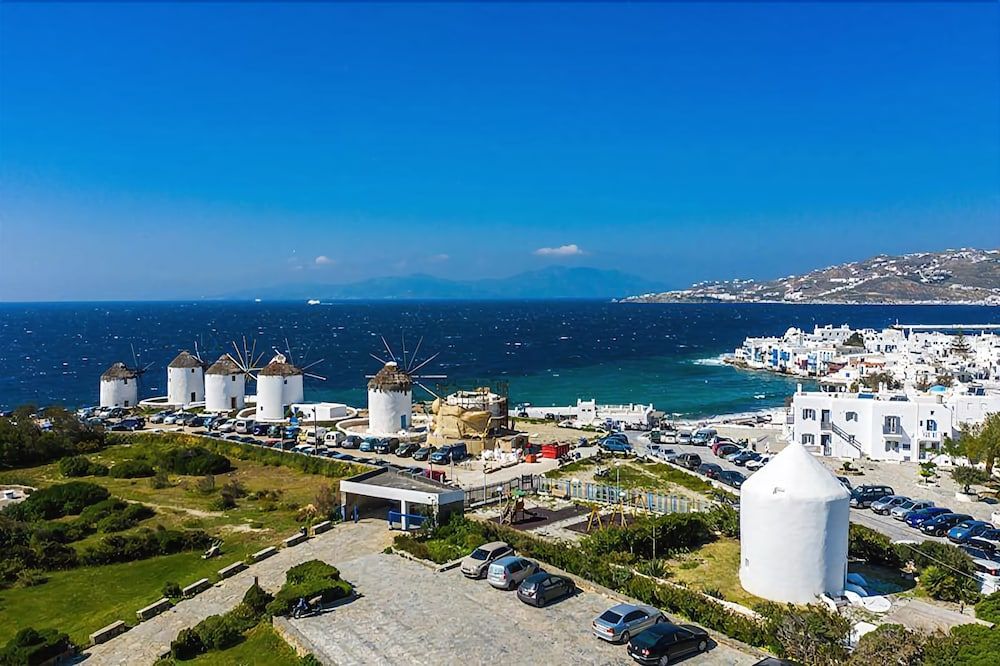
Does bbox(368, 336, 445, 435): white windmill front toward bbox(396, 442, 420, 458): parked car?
no

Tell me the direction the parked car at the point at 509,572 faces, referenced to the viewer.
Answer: facing away from the viewer and to the right of the viewer

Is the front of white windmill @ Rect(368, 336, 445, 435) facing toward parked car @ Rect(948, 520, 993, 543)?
no

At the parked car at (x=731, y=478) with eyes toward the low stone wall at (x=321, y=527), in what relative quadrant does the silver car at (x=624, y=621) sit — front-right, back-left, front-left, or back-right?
front-left

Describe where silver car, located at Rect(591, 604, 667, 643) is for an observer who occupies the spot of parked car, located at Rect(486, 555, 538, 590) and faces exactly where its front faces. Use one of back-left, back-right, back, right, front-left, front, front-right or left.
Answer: right

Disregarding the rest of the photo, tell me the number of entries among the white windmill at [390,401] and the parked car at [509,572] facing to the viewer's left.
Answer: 0

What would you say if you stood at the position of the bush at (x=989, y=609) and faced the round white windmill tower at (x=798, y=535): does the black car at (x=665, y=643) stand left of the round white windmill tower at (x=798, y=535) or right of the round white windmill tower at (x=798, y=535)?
left

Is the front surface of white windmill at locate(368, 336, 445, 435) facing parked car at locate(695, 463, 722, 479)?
no

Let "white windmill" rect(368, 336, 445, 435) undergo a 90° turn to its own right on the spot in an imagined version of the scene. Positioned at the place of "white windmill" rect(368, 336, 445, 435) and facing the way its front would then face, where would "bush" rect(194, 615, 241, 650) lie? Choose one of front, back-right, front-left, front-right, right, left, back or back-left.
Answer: front-right

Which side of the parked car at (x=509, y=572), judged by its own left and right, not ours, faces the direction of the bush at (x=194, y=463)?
left
